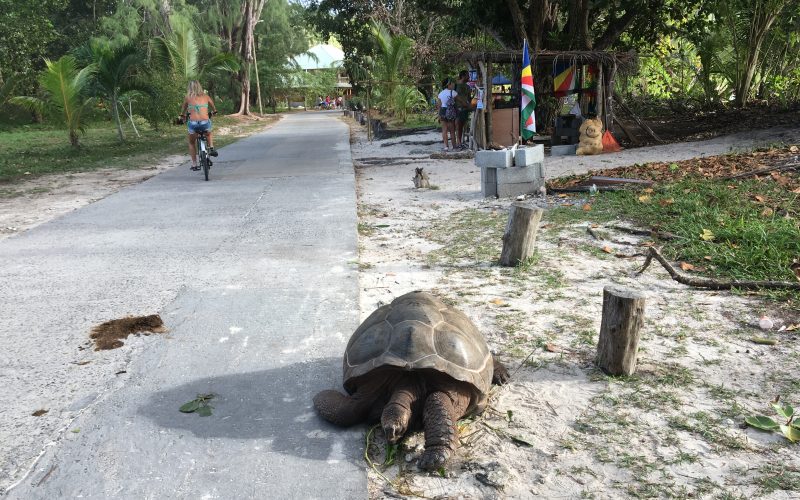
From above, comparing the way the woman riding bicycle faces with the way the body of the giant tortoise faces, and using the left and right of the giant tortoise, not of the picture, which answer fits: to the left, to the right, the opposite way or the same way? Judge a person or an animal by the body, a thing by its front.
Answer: the opposite way

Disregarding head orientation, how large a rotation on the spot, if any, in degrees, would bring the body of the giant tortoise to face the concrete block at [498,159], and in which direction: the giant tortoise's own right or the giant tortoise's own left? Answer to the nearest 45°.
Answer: approximately 180°

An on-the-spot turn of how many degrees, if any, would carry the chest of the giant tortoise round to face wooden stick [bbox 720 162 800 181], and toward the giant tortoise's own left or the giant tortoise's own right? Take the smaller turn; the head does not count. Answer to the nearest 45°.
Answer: approximately 135° to the giant tortoise's own left

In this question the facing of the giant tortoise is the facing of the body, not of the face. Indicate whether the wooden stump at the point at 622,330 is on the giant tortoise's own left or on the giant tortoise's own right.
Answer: on the giant tortoise's own left

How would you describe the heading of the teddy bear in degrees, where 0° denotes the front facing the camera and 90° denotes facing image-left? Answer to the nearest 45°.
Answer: approximately 0°

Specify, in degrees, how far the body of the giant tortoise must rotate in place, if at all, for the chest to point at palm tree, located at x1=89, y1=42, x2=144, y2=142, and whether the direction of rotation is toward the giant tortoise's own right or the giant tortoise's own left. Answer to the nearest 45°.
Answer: approximately 135° to the giant tortoise's own right

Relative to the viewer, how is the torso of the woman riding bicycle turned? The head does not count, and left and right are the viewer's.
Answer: facing away from the viewer

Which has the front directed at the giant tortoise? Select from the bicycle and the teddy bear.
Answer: the teddy bear

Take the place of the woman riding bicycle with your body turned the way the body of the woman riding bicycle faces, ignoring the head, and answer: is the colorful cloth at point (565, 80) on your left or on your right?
on your right

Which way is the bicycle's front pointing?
away from the camera

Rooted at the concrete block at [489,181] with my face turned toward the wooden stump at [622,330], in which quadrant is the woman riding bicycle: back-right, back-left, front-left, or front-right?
back-right

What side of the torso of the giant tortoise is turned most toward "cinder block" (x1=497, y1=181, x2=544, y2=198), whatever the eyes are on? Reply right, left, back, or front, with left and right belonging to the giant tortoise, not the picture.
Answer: back

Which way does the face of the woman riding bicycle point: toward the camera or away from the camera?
away from the camera
